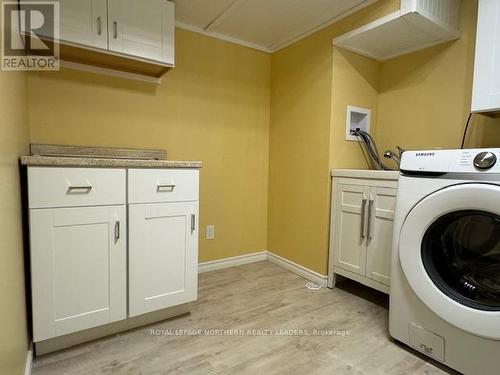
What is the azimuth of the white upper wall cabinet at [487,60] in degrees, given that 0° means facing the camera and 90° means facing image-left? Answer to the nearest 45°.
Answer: approximately 45°

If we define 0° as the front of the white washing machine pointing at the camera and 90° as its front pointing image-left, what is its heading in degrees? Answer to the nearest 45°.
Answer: approximately 45°

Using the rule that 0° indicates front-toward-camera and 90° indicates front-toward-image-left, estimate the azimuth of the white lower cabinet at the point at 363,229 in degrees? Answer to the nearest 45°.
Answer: approximately 45°

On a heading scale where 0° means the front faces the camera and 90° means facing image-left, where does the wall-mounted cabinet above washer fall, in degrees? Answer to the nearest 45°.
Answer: approximately 45°

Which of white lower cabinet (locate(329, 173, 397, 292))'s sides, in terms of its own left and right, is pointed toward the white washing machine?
left
